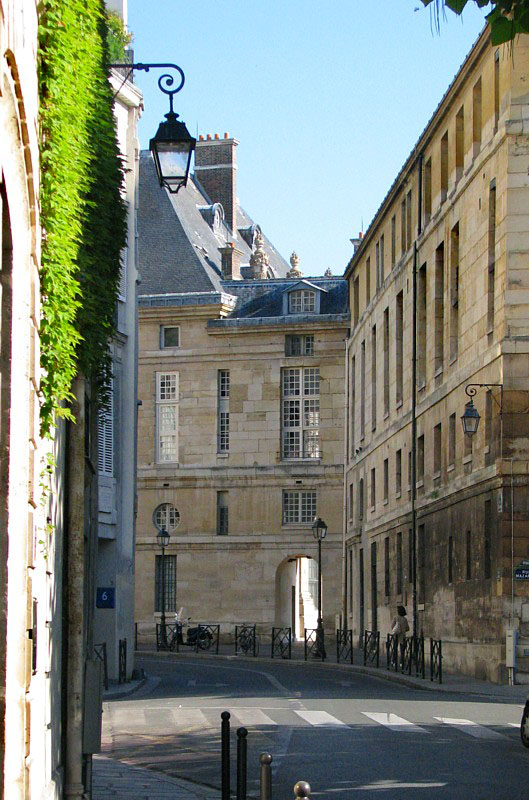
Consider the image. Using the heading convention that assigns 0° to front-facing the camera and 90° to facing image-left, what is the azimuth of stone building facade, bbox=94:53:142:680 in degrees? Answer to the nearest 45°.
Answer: approximately 315°

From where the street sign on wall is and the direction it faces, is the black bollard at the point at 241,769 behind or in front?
in front

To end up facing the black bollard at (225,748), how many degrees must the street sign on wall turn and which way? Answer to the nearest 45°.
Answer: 0° — it already faces it

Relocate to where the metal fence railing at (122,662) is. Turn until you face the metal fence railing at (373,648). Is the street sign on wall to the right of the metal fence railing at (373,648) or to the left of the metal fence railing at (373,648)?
right

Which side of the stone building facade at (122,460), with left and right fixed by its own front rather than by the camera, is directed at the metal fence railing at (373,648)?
left

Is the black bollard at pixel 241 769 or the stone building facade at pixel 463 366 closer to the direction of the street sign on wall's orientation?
the black bollard

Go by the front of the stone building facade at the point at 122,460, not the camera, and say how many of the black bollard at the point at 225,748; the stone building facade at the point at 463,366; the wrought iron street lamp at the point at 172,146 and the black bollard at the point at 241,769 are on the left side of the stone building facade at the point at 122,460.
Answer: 1
